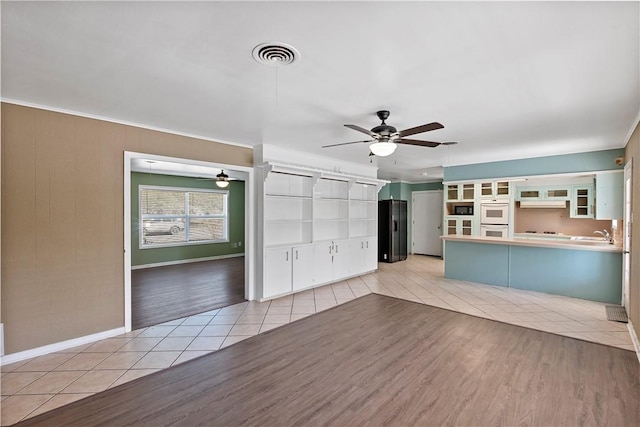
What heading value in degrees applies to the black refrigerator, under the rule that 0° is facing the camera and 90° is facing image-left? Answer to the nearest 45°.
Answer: approximately 315°

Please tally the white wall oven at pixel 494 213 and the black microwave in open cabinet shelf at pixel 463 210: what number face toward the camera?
2

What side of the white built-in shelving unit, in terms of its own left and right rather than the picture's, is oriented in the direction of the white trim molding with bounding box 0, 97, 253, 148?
right

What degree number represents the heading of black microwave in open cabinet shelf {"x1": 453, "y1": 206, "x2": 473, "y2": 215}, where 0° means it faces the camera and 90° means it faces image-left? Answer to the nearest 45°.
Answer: approximately 0°

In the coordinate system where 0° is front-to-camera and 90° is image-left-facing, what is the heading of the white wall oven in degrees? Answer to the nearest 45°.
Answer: approximately 0°

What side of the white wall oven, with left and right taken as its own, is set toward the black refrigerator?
right

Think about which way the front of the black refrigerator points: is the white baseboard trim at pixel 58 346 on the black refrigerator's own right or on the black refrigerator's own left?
on the black refrigerator's own right

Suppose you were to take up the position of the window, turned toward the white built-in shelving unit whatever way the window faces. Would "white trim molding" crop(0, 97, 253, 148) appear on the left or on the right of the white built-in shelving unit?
right

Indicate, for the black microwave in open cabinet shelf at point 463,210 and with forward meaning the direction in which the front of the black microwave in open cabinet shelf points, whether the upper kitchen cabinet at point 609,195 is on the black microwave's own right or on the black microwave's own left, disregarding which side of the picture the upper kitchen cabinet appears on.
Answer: on the black microwave's own left

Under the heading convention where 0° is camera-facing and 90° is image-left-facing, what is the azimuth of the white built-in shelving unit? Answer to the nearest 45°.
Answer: approximately 315°

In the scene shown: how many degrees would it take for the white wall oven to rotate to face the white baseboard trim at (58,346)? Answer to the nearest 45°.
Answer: approximately 45° to its right
